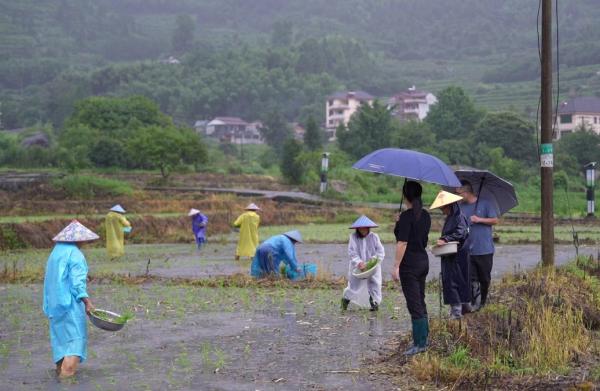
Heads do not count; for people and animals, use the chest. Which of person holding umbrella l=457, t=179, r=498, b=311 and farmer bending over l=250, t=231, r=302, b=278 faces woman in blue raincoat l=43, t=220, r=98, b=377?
the person holding umbrella

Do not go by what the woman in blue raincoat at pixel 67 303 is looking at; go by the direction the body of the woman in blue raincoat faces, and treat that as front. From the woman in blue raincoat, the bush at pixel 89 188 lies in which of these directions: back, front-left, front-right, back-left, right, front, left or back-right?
front-left

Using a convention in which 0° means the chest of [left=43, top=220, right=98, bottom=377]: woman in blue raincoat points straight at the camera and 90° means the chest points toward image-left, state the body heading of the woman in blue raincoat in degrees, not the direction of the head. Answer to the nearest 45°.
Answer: approximately 225°

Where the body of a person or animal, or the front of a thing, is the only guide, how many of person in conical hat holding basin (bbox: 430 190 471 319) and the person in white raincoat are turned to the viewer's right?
0

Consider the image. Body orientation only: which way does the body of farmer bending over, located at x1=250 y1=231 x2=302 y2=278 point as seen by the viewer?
to the viewer's right

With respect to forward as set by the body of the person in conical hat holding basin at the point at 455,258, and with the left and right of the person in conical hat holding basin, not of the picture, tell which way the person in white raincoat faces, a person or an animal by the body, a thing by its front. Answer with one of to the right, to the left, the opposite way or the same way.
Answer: to the left

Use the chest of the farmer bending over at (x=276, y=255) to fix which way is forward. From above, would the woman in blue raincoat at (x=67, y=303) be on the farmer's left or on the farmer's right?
on the farmer's right

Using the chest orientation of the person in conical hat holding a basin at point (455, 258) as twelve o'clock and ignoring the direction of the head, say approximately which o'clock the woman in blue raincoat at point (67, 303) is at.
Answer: The woman in blue raincoat is roughly at 11 o'clock from the person in conical hat holding a basin.

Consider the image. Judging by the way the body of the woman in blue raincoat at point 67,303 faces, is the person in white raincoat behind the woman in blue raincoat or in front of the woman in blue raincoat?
in front

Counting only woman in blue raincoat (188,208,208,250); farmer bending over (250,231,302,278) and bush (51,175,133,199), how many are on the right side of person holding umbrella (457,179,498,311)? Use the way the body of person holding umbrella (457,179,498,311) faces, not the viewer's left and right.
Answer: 3

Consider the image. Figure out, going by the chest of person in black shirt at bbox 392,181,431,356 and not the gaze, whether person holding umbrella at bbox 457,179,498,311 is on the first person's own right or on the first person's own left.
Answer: on the first person's own right

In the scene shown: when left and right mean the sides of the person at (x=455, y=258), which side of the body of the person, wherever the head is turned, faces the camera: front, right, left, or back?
left

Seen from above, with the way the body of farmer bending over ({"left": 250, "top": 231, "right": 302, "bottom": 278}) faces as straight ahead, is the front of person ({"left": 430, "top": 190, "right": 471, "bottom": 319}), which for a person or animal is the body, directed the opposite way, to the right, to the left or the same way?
the opposite way

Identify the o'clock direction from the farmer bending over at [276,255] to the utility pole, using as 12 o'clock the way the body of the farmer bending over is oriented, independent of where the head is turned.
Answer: The utility pole is roughly at 1 o'clock from the farmer bending over.
